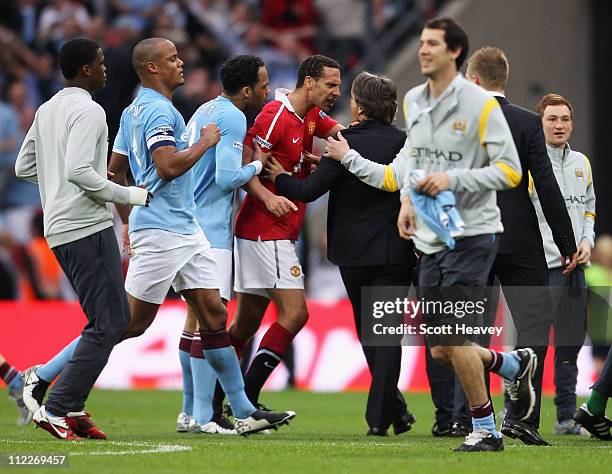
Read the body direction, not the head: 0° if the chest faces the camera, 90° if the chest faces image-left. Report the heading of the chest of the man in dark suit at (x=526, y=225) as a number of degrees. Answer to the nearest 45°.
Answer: approximately 135°

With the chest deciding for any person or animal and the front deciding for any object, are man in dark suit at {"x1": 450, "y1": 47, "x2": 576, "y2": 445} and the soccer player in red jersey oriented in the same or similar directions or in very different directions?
very different directions

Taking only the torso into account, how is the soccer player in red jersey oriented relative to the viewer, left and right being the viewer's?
facing the viewer and to the right of the viewer

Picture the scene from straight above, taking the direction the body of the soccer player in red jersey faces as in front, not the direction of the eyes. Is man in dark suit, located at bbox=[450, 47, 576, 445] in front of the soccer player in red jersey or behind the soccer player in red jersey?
in front

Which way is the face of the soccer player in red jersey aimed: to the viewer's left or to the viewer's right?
to the viewer's right

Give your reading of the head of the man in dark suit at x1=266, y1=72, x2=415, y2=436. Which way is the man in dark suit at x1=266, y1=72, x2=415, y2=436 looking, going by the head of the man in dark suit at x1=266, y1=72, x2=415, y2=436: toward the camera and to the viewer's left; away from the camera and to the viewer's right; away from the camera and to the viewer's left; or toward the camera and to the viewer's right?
away from the camera and to the viewer's left

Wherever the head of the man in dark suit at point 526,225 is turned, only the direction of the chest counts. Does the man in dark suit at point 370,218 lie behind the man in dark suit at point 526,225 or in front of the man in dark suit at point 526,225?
in front
